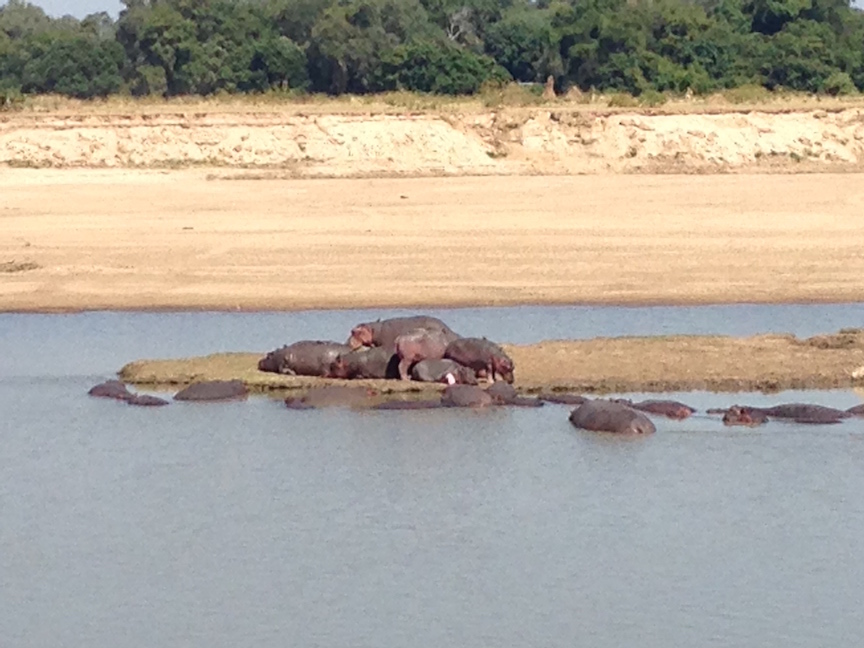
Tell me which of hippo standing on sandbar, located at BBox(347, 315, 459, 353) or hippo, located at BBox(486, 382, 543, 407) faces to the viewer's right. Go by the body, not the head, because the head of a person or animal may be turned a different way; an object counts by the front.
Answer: the hippo

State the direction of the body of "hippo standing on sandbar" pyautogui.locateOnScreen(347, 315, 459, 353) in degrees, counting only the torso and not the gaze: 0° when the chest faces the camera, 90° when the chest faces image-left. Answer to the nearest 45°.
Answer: approximately 90°

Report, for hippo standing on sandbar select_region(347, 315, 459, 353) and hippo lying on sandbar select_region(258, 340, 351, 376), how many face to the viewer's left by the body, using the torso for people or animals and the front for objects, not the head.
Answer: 2

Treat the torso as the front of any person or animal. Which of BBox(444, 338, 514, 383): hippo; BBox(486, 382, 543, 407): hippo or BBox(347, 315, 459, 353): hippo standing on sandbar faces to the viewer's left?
BBox(347, 315, 459, 353): hippo standing on sandbar

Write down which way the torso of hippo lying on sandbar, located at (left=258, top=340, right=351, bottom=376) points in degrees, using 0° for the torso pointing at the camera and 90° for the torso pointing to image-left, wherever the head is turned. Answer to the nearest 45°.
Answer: approximately 90°
